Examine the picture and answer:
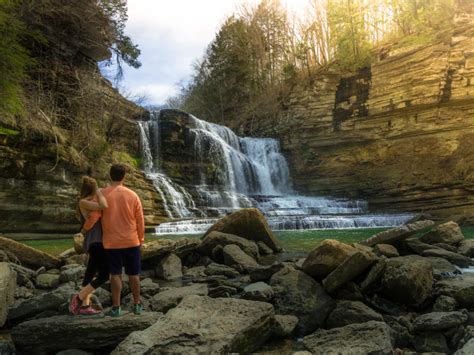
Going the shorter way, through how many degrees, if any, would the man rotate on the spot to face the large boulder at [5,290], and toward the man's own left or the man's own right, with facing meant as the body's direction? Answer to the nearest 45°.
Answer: approximately 45° to the man's own left

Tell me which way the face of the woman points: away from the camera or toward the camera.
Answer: away from the camera

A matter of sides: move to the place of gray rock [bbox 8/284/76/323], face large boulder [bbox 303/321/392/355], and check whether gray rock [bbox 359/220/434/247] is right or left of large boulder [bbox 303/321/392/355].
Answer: left

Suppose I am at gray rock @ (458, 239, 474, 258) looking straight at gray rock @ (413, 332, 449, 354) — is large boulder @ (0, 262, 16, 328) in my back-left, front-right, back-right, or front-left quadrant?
front-right

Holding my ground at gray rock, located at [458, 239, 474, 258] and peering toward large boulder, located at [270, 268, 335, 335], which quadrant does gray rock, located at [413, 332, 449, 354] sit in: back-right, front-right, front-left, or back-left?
front-left

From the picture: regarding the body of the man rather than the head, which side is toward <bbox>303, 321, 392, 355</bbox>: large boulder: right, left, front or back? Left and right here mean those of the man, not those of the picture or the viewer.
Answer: right

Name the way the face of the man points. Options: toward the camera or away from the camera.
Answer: away from the camera

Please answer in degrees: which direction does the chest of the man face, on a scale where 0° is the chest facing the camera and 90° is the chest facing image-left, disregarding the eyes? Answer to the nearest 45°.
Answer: approximately 180°

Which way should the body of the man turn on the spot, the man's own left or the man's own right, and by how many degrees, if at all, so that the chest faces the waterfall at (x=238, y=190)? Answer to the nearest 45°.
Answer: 0° — they already face it

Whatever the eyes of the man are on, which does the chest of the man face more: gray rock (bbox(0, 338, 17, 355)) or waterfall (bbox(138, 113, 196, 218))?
the waterfall

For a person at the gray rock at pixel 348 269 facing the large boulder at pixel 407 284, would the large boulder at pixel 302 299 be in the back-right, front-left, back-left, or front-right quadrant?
back-right

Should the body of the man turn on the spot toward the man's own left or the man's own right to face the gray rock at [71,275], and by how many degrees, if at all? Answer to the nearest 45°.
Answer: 0° — they already face it

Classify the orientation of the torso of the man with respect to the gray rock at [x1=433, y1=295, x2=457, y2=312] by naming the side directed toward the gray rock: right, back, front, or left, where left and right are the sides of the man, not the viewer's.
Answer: right

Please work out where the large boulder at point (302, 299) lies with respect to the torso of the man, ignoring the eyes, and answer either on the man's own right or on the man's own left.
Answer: on the man's own right

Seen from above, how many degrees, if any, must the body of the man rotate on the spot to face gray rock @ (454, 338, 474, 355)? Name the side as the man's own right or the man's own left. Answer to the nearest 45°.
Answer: approximately 135° to the man's own right

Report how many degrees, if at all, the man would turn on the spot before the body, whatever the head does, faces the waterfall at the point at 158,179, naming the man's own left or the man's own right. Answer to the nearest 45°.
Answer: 0° — they already face it

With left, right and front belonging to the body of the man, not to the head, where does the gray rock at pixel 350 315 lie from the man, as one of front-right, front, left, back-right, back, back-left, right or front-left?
right

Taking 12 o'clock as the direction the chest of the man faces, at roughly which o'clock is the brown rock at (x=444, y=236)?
The brown rock is roughly at 2 o'clock from the man.

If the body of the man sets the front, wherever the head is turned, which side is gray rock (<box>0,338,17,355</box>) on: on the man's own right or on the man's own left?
on the man's own left

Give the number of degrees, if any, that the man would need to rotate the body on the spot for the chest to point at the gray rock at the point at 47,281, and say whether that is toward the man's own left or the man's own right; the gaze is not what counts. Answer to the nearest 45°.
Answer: approximately 45° to the man's own left
